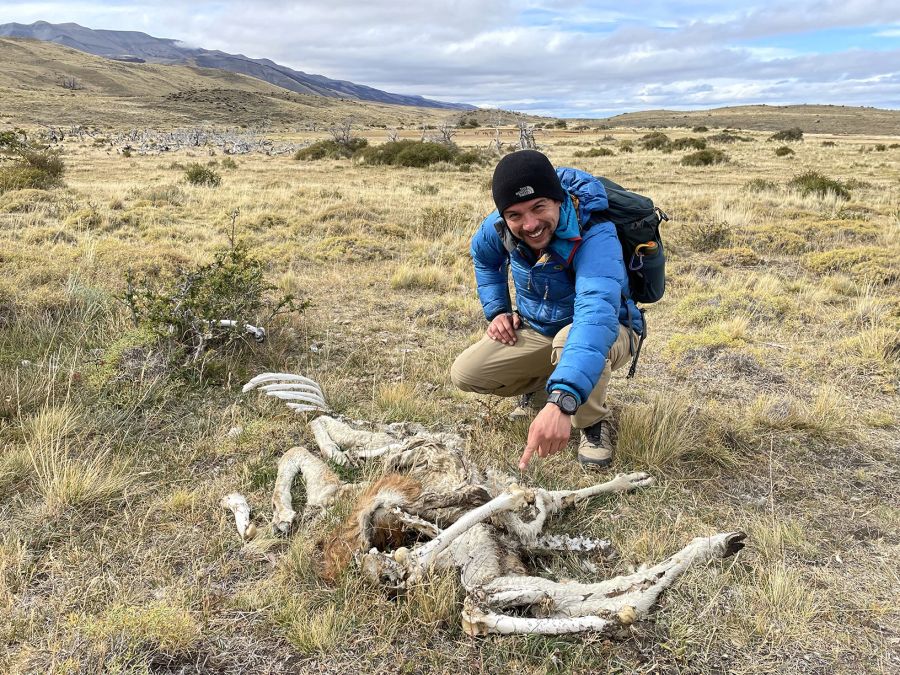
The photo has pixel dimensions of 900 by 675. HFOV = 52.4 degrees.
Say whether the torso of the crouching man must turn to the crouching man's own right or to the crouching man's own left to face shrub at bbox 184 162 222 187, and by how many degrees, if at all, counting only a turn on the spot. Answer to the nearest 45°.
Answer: approximately 90° to the crouching man's own right

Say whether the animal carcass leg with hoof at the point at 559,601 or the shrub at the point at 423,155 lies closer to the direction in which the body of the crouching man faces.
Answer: the animal carcass leg with hoof

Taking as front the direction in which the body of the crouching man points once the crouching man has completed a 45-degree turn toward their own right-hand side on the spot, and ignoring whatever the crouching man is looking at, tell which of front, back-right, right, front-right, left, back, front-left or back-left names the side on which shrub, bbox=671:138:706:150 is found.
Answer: right

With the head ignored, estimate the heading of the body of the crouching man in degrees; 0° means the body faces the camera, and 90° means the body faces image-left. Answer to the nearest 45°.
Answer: approximately 45°

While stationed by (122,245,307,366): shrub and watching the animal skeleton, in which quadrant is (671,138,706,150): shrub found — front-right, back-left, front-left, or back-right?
back-left

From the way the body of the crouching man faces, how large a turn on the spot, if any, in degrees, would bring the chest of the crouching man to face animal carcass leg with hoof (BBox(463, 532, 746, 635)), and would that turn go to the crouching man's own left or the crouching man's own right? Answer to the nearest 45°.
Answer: approximately 45° to the crouching man's own left

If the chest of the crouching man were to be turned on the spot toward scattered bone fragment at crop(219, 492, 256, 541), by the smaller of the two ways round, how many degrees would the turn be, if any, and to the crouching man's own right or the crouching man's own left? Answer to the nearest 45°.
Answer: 0° — they already face it

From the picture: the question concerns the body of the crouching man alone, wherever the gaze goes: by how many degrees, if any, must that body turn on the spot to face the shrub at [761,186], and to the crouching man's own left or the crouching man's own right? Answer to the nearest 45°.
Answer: approximately 135° to the crouching man's own right

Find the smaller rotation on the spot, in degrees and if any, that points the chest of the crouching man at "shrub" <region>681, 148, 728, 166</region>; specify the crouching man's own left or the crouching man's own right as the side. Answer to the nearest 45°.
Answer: approximately 135° to the crouching man's own right

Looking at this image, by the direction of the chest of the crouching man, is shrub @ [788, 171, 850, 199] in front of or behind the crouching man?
behind

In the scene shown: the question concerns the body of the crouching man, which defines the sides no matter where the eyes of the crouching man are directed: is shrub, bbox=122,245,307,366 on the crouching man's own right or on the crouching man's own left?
on the crouching man's own right
